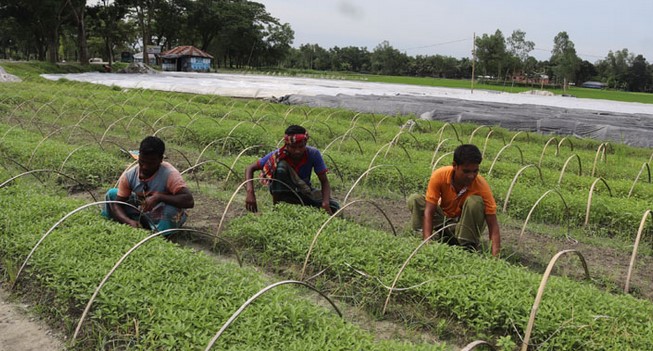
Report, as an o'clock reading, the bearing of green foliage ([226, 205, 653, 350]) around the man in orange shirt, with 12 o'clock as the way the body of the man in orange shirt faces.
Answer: The green foliage is roughly at 12 o'clock from the man in orange shirt.

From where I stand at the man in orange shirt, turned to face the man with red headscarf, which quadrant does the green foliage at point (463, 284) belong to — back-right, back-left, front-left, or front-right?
back-left

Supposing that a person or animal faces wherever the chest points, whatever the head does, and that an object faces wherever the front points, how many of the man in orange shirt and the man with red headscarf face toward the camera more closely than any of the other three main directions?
2

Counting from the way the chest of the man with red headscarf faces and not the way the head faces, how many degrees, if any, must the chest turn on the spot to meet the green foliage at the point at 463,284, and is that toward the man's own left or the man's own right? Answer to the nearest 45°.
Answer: approximately 45° to the man's own left

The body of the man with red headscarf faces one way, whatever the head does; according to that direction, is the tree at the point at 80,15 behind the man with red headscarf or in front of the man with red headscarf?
behind

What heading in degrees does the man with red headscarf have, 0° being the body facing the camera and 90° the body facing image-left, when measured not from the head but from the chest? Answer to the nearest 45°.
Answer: approximately 0°

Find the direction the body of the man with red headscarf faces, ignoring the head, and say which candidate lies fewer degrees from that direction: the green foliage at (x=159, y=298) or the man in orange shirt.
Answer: the green foliage
